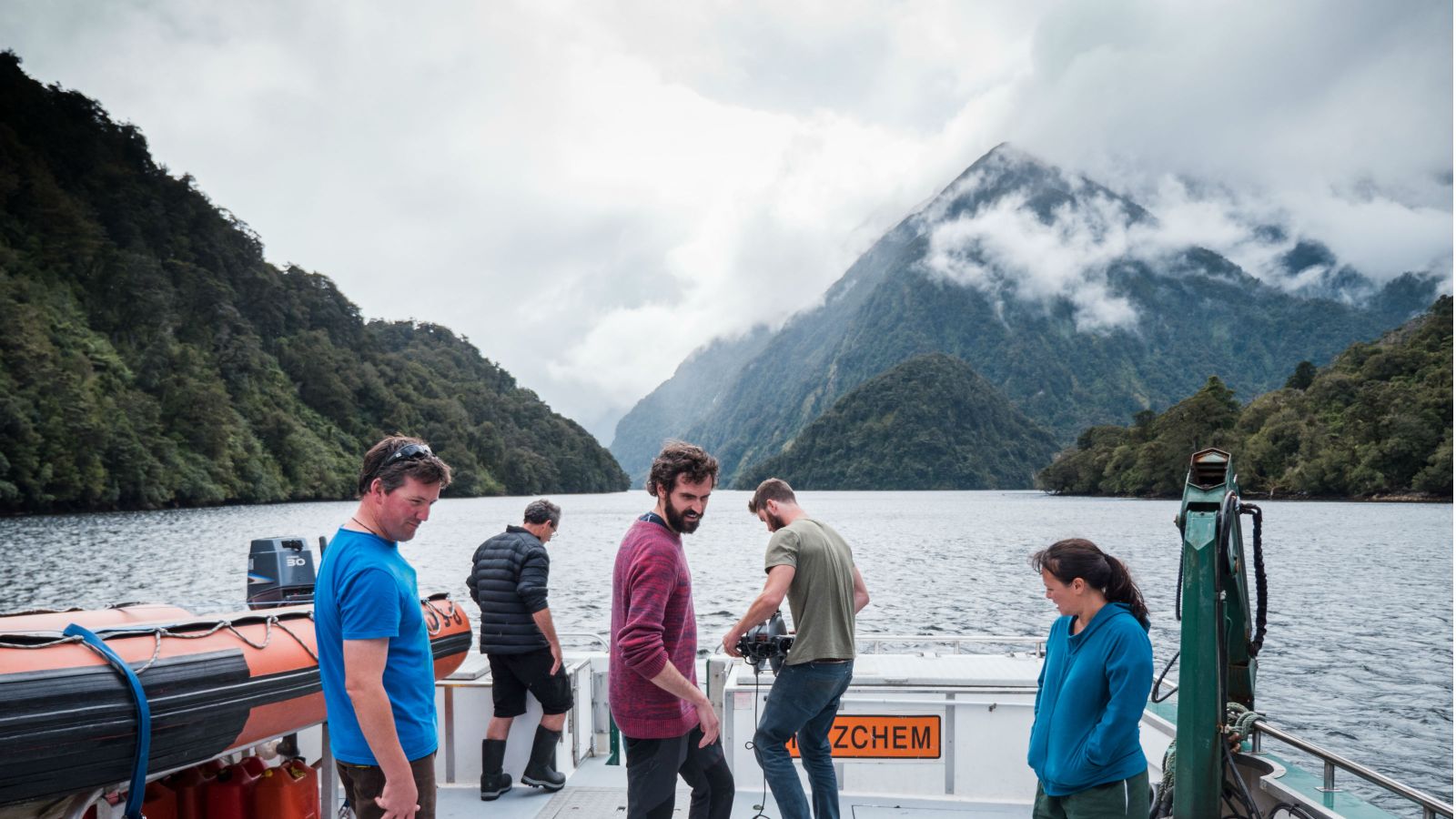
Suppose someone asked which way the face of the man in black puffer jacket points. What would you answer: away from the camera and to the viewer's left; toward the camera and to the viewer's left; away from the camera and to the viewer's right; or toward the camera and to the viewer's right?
away from the camera and to the viewer's right

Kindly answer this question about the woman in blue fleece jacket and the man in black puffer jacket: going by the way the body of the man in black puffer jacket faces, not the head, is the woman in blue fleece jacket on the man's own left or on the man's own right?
on the man's own right

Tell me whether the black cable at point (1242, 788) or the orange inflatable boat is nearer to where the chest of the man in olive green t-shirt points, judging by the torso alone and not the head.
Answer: the orange inflatable boat

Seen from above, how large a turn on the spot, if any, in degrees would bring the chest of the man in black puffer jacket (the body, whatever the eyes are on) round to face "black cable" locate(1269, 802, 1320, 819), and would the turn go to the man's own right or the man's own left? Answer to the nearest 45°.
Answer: approximately 90° to the man's own right

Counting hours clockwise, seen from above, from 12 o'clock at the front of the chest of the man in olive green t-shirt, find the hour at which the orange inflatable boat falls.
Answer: The orange inflatable boat is roughly at 10 o'clock from the man in olive green t-shirt.

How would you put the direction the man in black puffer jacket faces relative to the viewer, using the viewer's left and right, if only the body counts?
facing away from the viewer and to the right of the viewer

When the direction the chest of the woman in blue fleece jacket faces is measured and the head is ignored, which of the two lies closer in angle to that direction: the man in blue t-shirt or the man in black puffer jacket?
the man in blue t-shirt

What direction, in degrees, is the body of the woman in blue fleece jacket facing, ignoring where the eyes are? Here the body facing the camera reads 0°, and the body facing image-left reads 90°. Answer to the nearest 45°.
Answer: approximately 45°

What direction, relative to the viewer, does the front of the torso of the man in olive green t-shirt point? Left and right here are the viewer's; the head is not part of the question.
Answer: facing away from the viewer and to the left of the viewer
